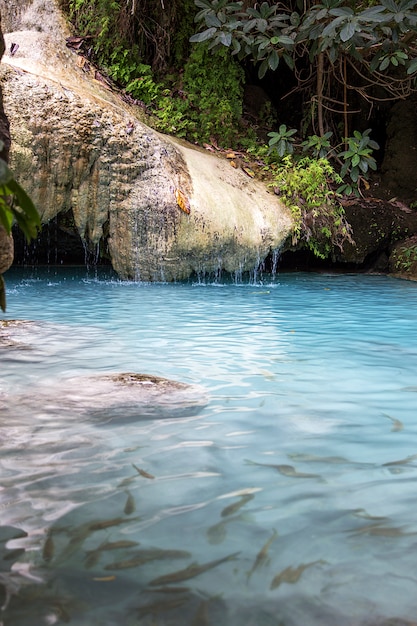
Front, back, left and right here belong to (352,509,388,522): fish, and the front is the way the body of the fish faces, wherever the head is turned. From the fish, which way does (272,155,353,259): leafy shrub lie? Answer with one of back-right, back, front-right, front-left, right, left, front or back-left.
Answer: right

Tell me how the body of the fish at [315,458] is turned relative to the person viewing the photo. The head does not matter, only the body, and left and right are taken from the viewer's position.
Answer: facing to the left of the viewer

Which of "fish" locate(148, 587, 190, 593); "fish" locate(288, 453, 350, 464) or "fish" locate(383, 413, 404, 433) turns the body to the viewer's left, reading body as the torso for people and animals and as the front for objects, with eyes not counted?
"fish" locate(288, 453, 350, 464)

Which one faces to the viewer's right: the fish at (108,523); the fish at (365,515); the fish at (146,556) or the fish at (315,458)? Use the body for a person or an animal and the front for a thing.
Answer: the fish at (146,556)

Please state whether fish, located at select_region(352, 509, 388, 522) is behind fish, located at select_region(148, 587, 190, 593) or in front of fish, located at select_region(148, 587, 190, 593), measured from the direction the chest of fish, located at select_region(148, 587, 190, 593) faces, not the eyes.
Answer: in front

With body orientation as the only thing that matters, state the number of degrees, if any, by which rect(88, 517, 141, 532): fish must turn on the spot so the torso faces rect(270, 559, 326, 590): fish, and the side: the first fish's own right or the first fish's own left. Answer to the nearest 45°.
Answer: approximately 135° to the first fish's own left

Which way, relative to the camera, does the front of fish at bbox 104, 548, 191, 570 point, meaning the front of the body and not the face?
to the viewer's right
